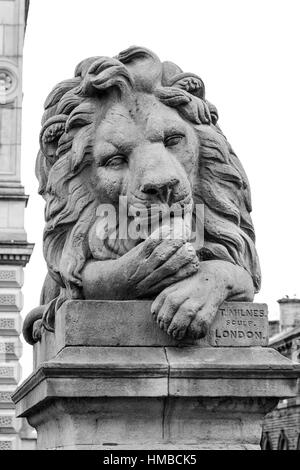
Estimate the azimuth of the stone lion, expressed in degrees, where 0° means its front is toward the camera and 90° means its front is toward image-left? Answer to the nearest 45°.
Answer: approximately 0°
